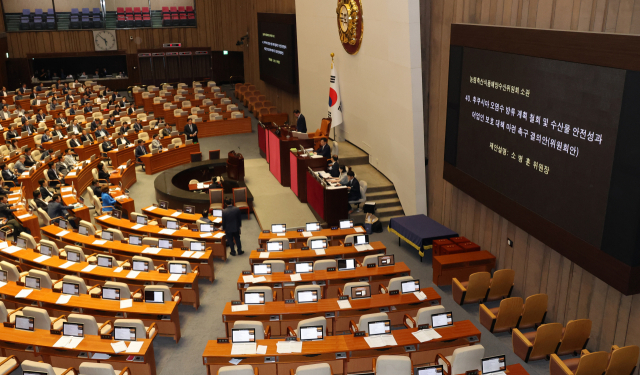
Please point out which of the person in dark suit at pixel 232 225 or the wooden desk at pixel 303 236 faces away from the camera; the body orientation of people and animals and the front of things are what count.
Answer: the person in dark suit

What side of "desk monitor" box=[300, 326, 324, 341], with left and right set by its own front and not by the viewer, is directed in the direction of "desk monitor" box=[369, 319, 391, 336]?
left

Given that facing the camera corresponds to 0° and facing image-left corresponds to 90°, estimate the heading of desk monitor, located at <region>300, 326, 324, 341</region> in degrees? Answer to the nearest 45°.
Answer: approximately 0°

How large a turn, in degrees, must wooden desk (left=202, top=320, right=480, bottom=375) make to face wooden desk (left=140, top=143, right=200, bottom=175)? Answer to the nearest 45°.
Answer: approximately 135° to its right

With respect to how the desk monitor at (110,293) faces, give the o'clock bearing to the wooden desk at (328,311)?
The wooden desk is roughly at 10 o'clock from the desk monitor.

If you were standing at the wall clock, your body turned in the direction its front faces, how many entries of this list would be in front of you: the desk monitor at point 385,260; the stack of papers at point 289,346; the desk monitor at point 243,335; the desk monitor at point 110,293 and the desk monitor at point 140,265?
5

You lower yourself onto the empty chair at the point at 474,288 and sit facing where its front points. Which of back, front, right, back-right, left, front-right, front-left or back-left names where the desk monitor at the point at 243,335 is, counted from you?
left

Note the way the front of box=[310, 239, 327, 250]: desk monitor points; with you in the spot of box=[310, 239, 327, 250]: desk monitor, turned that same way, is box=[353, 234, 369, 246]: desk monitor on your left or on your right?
on your left

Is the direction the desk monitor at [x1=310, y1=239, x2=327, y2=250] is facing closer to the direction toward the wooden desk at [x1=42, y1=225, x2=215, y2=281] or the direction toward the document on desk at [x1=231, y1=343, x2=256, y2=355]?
the document on desk

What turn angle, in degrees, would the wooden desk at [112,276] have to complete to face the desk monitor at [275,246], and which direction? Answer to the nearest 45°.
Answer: approximately 135° to its left

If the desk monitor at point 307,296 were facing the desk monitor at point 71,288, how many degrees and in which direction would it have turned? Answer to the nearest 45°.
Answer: approximately 90° to its right

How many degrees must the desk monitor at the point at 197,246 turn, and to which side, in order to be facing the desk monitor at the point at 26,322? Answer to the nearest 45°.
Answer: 0° — it already faces it
